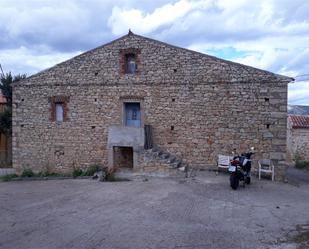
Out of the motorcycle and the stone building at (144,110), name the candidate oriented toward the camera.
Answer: the stone building

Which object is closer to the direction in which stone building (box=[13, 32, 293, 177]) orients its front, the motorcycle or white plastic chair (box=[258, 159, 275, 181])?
the motorcycle

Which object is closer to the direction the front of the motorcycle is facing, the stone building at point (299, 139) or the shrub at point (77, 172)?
the stone building

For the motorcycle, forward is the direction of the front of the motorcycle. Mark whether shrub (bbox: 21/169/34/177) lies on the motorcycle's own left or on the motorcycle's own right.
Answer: on the motorcycle's own left

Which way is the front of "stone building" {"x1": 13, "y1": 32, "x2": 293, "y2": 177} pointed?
toward the camera

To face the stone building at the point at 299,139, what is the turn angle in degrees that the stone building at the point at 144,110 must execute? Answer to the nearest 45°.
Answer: approximately 135° to its left

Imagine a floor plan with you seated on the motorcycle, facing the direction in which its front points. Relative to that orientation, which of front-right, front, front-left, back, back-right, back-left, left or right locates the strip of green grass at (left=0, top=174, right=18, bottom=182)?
back-left

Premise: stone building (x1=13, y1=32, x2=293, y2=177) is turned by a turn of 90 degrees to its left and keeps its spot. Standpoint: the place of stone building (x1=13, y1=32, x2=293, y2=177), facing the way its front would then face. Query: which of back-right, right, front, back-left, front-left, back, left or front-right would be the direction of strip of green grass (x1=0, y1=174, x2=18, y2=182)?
back
